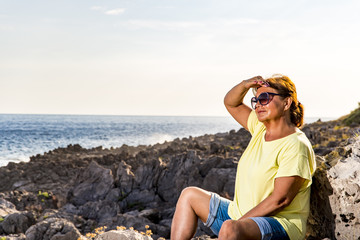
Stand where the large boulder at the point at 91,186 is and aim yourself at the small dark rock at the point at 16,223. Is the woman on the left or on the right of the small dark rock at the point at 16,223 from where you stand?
left

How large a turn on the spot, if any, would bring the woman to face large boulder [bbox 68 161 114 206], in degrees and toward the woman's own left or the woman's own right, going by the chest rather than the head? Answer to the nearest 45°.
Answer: approximately 90° to the woman's own right

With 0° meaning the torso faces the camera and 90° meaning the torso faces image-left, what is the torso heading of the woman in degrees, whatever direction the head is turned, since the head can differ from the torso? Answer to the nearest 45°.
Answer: approximately 45°

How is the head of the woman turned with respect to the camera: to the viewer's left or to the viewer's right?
to the viewer's left

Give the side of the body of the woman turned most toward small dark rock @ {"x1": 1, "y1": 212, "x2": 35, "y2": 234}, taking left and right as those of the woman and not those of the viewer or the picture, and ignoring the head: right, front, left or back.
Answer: right

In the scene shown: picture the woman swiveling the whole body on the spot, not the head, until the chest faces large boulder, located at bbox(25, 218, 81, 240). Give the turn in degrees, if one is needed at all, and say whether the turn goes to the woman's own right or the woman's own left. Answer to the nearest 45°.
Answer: approximately 90° to the woman's own right
